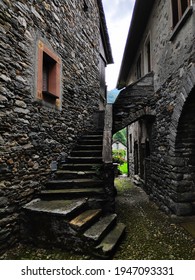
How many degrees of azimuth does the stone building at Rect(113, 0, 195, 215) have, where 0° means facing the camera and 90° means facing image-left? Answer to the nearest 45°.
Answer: approximately 90°

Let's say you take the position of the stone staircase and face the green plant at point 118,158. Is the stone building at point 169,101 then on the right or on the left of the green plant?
right

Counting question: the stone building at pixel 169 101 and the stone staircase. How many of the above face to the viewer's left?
1

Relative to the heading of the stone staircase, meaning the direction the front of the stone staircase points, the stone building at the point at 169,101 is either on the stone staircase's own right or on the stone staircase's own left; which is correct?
on the stone staircase's own left

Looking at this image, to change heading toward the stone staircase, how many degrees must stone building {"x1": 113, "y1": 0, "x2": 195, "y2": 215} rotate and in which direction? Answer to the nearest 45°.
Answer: approximately 45° to its left

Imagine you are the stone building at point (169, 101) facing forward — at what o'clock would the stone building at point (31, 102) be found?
the stone building at point (31, 102) is roughly at 11 o'clock from the stone building at point (169, 101).

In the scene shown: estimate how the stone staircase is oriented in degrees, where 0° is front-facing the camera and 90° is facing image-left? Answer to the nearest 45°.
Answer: approximately 0°

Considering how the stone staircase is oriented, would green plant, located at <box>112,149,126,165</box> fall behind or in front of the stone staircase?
behind

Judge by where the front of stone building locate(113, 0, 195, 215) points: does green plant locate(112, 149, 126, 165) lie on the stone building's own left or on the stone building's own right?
on the stone building's own right
